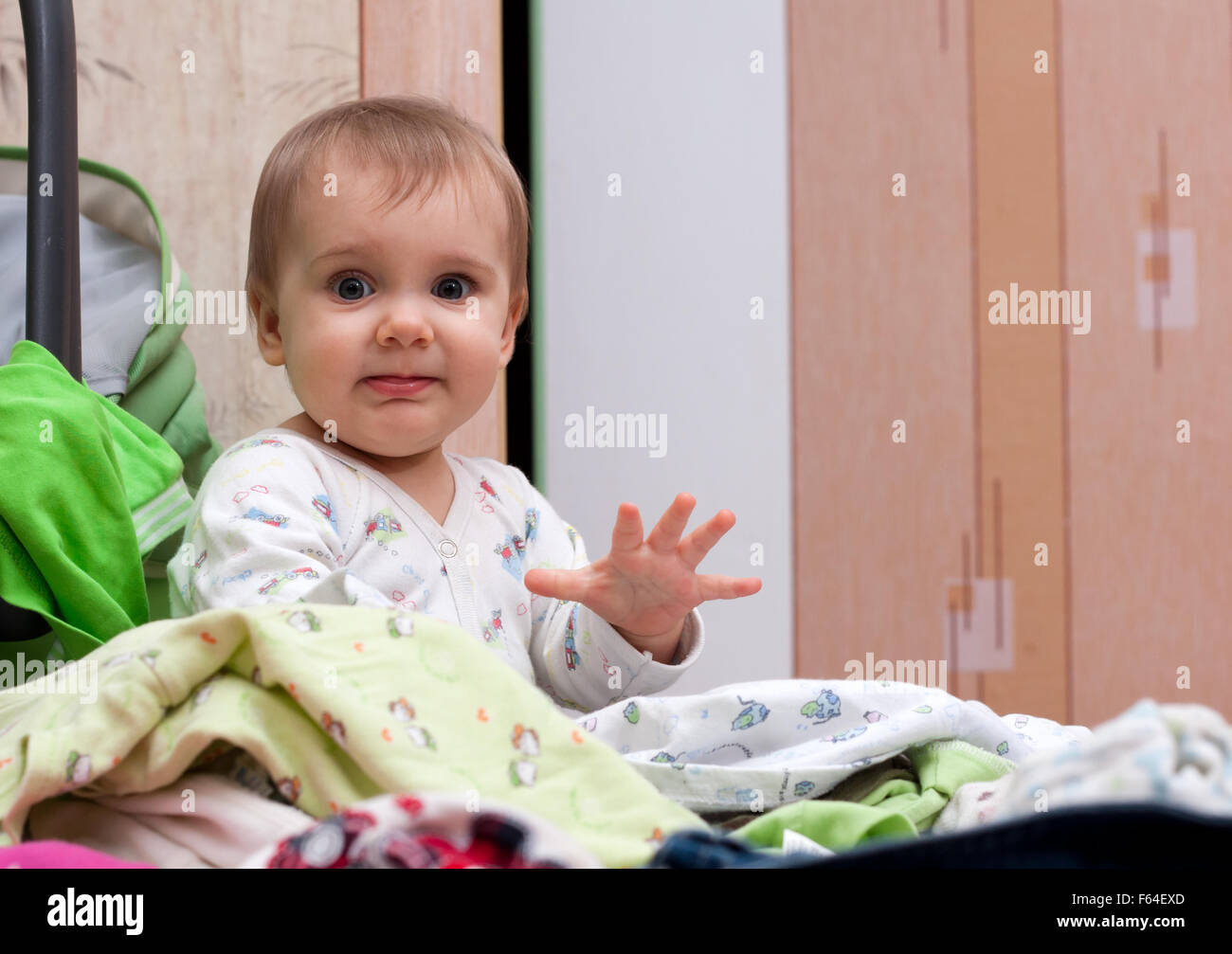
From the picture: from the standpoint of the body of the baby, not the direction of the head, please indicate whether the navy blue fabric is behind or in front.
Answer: in front

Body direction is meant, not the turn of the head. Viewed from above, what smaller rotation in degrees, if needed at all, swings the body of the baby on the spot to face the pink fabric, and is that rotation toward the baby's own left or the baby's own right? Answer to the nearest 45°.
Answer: approximately 45° to the baby's own right
